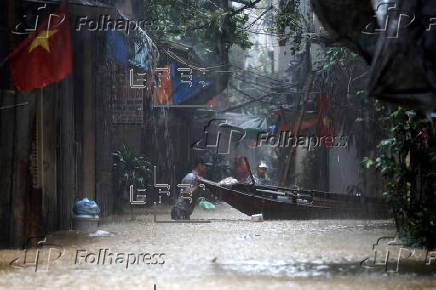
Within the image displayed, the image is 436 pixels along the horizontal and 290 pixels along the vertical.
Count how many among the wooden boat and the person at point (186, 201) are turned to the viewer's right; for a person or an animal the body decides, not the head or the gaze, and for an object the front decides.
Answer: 1

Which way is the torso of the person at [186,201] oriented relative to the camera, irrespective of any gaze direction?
to the viewer's right

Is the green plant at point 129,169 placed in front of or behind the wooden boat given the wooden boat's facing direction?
in front

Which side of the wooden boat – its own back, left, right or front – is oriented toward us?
left

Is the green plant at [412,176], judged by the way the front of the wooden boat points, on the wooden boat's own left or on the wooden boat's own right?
on the wooden boat's own left

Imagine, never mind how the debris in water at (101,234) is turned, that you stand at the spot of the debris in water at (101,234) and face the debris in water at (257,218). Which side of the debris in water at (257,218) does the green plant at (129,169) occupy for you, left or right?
left

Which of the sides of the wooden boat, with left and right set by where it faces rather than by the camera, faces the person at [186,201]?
front

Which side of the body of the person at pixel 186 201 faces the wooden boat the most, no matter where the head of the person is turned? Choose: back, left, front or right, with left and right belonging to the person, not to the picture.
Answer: front

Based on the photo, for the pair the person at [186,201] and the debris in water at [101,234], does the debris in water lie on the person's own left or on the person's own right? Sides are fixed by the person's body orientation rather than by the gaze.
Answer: on the person's own right

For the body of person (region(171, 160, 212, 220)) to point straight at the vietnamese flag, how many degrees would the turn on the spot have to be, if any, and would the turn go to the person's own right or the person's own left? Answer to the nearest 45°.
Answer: approximately 90° to the person's own right

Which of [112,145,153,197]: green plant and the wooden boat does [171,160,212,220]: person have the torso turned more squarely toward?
the wooden boat

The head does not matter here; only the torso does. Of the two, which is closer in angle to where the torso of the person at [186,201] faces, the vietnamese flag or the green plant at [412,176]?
the green plant

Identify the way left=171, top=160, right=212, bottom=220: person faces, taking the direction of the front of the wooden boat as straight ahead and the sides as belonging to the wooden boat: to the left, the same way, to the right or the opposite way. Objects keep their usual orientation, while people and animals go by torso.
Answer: the opposite way
